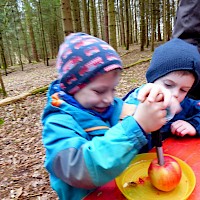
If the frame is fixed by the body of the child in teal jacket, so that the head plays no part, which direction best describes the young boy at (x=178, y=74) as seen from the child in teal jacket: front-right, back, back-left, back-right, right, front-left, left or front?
left

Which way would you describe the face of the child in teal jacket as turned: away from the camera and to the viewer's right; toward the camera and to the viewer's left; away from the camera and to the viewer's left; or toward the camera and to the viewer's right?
toward the camera and to the viewer's right

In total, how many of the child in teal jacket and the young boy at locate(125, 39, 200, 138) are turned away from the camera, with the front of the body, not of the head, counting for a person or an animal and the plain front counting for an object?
0

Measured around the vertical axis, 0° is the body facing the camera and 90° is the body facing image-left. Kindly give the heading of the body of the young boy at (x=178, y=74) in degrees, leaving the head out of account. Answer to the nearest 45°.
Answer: approximately 0°

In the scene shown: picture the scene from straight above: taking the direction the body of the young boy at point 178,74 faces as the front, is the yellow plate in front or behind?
in front

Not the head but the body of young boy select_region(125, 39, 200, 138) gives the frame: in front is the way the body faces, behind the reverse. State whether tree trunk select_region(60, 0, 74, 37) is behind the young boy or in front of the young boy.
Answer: behind

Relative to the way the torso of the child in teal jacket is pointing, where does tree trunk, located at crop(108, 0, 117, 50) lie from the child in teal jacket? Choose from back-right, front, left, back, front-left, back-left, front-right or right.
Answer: back-left

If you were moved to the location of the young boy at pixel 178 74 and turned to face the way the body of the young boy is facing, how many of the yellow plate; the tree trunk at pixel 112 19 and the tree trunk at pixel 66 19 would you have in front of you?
1

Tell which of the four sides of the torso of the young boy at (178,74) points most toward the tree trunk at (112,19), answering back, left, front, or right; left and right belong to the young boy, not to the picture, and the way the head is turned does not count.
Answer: back

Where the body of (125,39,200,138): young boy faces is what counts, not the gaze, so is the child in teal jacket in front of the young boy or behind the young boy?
in front

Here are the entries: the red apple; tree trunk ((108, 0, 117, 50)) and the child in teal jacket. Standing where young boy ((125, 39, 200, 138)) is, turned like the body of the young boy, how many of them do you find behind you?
1
